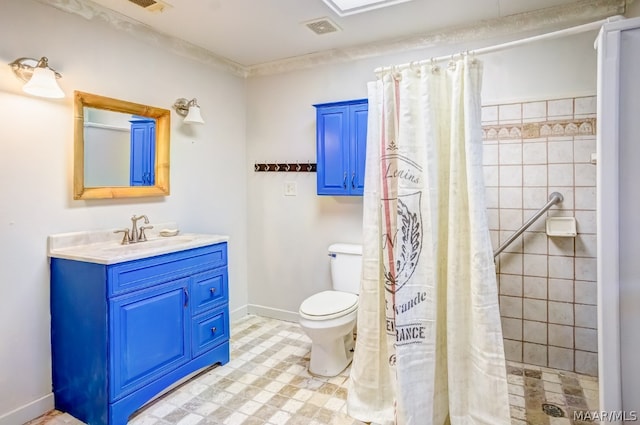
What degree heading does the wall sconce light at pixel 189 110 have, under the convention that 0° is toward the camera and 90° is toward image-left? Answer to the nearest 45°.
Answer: approximately 315°

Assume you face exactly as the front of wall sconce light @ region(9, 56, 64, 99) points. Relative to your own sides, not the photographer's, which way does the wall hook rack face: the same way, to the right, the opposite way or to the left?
to the right

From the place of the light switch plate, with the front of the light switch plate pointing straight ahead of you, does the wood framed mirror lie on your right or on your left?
on your right

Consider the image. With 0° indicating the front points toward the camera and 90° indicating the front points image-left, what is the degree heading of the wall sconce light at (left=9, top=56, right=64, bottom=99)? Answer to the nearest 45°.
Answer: approximately 315°

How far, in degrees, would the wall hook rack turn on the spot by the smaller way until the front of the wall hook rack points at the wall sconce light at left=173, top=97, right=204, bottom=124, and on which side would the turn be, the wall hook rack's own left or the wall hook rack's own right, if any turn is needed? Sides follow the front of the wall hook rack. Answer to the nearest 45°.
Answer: approximately 45° to the wall hook rack's own right

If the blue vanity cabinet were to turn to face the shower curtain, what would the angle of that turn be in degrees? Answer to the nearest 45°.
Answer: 0° — it already faces it

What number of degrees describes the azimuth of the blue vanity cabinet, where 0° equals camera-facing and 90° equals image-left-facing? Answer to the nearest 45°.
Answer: approximately 315°

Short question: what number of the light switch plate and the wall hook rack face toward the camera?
2
